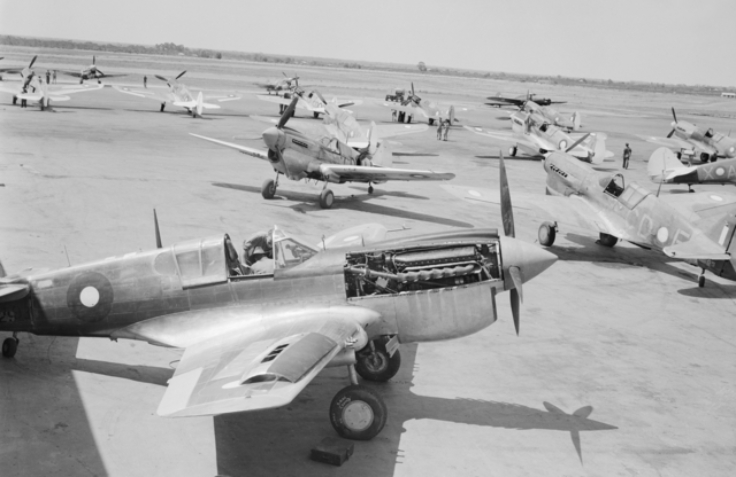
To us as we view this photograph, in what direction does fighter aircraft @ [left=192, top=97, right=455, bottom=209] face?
facing the viewer and to the left of the viewer

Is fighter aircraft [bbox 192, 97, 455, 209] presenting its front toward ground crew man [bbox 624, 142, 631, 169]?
no

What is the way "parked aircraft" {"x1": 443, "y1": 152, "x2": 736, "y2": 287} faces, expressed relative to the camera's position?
facing away from the viewer and to the left of the viewer

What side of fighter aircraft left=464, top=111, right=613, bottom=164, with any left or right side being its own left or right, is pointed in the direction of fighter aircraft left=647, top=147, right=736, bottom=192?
back

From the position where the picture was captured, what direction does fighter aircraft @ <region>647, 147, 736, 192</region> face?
facing to the right of the viewer

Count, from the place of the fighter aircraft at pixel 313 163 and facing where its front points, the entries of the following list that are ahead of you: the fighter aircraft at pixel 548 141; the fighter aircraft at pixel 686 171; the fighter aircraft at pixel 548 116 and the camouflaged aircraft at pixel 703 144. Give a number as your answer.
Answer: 0

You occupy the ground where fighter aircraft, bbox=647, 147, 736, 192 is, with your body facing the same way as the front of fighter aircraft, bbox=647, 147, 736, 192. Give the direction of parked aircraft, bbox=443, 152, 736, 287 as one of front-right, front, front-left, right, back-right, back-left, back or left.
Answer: right

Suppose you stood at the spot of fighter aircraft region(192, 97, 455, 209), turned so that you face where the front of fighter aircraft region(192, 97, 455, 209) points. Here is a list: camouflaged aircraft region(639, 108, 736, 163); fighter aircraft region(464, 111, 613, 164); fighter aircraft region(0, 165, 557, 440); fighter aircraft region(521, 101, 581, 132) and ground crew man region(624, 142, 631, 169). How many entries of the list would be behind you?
4

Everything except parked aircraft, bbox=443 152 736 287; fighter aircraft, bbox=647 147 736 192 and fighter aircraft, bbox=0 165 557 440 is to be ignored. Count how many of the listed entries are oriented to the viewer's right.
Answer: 2

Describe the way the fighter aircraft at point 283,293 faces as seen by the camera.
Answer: facing to the right of the viewer

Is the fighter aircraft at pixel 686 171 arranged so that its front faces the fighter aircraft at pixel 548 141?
no

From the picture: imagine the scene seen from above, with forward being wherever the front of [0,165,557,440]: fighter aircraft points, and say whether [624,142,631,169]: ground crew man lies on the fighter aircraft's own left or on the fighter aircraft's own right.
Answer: on the fighter aircraft's own left

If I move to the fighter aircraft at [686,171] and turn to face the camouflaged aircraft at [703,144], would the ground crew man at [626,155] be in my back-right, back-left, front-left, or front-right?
front-left

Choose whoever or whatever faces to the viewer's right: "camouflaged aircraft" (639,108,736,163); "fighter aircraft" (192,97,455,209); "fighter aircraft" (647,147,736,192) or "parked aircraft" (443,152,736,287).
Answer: "fighter aircraft" (647,147,736,192)

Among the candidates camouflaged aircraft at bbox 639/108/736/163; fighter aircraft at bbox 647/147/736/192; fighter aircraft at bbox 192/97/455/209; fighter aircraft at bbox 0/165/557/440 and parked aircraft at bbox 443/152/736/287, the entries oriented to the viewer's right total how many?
2

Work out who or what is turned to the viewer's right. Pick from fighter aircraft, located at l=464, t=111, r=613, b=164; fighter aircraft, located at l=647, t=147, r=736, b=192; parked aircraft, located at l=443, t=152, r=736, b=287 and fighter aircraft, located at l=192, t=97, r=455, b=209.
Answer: fighter aircraft, located at l=647, t=147, r=736, b=192
